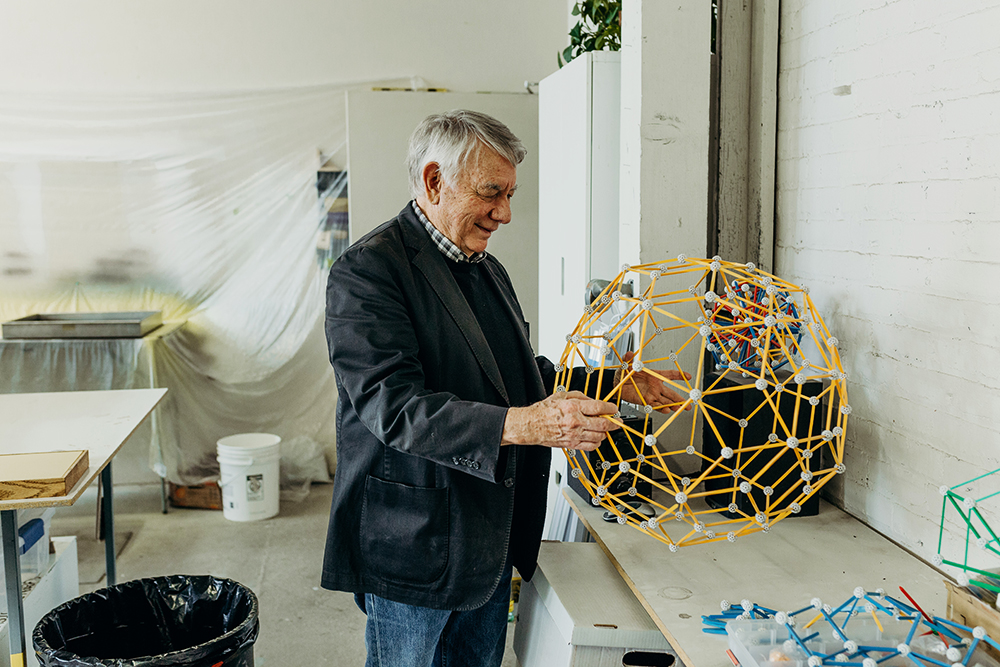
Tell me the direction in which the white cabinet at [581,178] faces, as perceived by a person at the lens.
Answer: facing to the left of the viewer

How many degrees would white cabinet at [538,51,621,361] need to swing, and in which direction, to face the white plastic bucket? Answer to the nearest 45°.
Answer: approximately 45° to its right

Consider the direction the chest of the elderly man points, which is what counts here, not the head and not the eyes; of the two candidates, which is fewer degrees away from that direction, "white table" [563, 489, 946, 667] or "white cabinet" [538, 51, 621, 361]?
the white table

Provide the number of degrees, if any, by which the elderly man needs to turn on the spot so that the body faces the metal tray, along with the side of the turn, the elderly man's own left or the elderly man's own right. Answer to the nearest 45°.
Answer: approximately 180°

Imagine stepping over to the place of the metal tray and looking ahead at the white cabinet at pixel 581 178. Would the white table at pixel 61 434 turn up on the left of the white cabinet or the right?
right

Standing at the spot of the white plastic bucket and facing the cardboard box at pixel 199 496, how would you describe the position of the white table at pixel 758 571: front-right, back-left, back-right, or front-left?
back-left

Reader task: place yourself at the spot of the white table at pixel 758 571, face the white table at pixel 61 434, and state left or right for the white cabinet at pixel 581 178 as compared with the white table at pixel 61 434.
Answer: right

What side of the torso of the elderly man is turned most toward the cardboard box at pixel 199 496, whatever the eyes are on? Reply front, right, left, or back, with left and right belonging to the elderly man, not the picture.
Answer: back

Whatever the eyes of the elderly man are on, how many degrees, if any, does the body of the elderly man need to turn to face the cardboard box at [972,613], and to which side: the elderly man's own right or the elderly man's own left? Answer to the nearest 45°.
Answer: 0° — they already face it

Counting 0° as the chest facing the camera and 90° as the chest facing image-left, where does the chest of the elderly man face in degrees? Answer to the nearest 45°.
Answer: approximately 315°

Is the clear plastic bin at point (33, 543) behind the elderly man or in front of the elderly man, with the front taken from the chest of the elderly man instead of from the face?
behind
